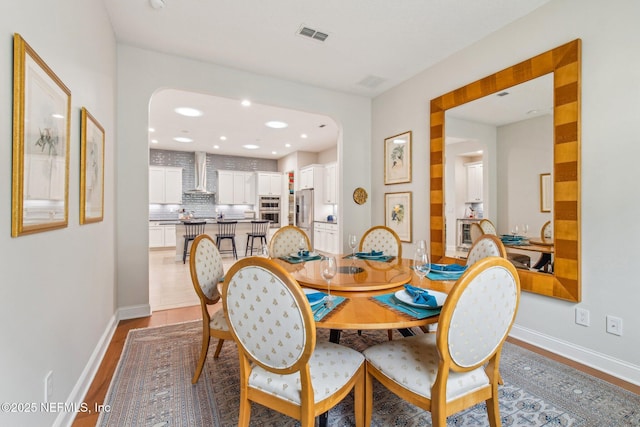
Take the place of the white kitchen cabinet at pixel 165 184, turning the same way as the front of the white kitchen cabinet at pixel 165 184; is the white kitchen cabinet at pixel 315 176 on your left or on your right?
on your left

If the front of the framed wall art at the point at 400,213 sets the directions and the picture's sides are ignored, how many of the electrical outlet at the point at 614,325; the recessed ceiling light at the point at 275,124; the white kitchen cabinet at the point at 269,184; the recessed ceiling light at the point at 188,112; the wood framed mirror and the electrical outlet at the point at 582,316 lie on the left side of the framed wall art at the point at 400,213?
3

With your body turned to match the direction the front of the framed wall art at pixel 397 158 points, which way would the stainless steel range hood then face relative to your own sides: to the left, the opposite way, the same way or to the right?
to the left

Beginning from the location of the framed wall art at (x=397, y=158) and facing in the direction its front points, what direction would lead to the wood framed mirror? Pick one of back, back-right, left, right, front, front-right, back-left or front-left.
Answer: left

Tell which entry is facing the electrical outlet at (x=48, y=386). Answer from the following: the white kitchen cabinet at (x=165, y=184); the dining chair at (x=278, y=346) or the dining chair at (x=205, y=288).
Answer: the white kitchen cabinet

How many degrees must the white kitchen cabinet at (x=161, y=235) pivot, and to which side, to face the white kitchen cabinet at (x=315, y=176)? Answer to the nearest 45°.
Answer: approximately 45° to its left

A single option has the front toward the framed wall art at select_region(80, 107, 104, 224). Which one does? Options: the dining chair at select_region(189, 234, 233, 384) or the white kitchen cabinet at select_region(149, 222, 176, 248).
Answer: the white kitchen cabinet

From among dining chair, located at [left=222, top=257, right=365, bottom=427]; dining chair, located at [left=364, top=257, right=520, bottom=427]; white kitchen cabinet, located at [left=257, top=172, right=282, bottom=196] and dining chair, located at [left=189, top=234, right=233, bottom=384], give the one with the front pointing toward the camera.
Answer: the white kitchen cabinet

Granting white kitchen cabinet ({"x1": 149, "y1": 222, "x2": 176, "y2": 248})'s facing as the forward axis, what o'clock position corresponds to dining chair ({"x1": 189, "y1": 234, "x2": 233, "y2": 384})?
The dining chair is roughly at 12 o'clock from the white kitchen cabinet.

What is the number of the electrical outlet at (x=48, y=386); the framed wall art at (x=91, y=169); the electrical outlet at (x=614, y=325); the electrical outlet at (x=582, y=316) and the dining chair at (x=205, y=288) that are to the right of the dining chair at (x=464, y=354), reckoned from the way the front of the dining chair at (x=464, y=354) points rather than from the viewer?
2

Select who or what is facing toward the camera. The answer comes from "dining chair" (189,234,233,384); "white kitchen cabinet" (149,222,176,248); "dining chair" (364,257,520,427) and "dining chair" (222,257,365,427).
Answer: the white kitchen cabinet

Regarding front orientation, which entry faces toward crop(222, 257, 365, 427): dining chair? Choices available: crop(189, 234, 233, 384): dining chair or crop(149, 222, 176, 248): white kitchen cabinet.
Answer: the white kitchen cabinet

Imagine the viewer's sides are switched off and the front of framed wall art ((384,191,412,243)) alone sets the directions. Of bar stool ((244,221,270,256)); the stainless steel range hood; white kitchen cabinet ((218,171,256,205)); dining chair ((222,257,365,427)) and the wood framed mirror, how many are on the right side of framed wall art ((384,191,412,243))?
3

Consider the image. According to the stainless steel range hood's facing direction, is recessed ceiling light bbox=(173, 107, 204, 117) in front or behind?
in front

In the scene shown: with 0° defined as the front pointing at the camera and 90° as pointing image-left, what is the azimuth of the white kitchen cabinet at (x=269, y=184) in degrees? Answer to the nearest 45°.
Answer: approximately 0°

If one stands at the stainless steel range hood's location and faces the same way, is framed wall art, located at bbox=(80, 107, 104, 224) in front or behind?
in front

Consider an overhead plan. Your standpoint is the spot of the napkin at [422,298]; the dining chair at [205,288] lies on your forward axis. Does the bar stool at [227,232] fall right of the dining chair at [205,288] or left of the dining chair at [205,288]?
right
